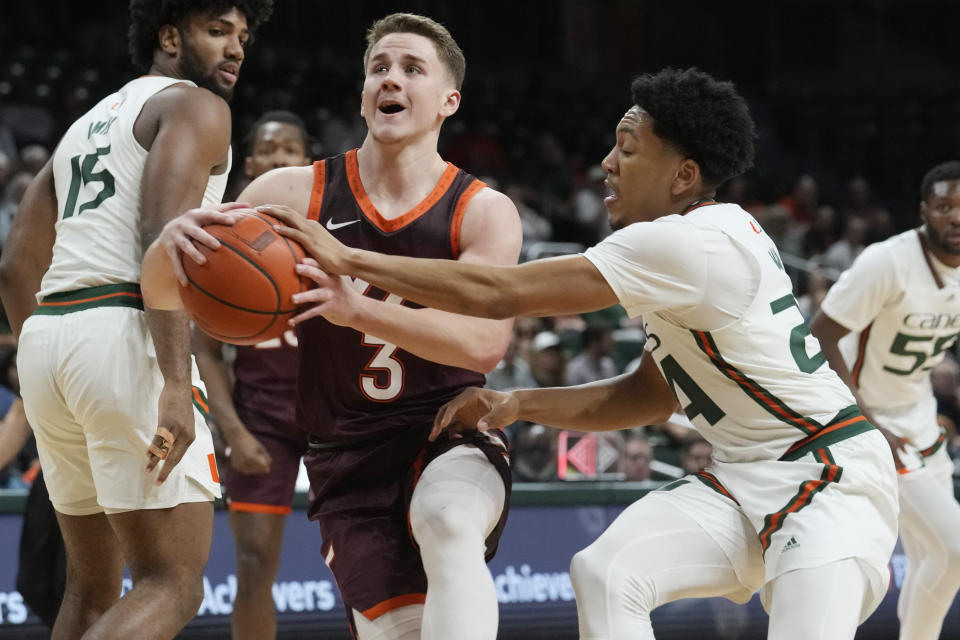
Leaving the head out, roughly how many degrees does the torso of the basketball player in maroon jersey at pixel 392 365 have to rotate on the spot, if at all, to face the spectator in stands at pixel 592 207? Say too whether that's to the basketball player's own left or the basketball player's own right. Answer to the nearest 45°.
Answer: approximately 180°

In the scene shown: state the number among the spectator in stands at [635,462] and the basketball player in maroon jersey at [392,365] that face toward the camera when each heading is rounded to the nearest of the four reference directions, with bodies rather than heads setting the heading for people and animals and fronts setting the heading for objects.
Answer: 2

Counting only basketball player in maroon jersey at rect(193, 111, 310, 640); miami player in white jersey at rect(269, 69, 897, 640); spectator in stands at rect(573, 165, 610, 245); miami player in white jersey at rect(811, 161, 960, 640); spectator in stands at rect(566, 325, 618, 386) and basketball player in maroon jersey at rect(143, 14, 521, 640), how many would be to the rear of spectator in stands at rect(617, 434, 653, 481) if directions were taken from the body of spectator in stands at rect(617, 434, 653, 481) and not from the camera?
2

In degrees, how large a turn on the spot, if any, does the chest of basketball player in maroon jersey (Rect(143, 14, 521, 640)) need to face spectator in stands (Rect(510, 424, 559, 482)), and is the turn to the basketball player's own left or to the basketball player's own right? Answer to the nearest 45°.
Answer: approximately 180°

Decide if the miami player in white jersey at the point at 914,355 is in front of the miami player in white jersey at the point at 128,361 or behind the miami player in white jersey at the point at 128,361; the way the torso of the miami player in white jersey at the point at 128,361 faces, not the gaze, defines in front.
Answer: in front

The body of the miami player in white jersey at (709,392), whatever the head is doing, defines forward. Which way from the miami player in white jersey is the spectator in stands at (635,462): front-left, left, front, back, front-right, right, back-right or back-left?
right

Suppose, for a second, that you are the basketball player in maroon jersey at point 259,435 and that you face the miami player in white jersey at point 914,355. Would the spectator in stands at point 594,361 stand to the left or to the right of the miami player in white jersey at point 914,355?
left

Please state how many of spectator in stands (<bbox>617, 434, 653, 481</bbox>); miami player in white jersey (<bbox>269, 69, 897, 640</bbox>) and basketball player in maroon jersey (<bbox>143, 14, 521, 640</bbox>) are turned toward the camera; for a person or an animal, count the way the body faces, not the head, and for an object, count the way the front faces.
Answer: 2

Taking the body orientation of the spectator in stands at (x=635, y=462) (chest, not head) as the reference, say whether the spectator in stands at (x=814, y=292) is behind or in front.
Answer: behind

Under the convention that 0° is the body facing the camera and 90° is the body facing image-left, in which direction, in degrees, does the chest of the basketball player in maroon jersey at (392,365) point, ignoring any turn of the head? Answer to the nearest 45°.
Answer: approximately 0°

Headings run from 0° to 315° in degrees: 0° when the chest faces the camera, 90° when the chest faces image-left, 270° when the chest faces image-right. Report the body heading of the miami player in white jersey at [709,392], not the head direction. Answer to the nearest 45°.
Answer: approximately 90°

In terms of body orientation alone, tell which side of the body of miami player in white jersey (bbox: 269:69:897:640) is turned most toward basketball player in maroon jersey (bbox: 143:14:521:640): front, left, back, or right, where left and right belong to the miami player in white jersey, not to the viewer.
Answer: front

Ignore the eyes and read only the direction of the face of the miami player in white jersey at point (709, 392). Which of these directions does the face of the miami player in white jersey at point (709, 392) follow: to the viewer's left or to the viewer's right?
to the viewer's left
